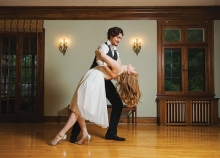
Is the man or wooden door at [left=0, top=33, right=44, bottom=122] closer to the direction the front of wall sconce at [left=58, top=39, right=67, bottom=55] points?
the man

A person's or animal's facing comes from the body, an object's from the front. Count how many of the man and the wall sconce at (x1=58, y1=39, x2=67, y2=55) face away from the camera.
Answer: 0

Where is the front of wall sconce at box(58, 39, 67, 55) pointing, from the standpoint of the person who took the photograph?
facing the viewer

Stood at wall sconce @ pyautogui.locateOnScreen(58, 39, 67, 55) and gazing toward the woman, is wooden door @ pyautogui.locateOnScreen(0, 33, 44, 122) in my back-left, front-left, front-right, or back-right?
back-right

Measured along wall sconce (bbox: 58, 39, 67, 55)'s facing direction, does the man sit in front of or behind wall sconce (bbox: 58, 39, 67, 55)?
in front

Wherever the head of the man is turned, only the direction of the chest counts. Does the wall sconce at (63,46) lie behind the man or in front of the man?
behind

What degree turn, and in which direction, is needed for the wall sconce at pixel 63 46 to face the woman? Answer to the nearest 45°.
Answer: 0° — it already faces them

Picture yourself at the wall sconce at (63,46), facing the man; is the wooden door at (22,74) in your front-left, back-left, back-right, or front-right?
back-right

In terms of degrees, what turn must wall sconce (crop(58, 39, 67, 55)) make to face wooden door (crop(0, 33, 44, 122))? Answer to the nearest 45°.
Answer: approximately 90° to its right
